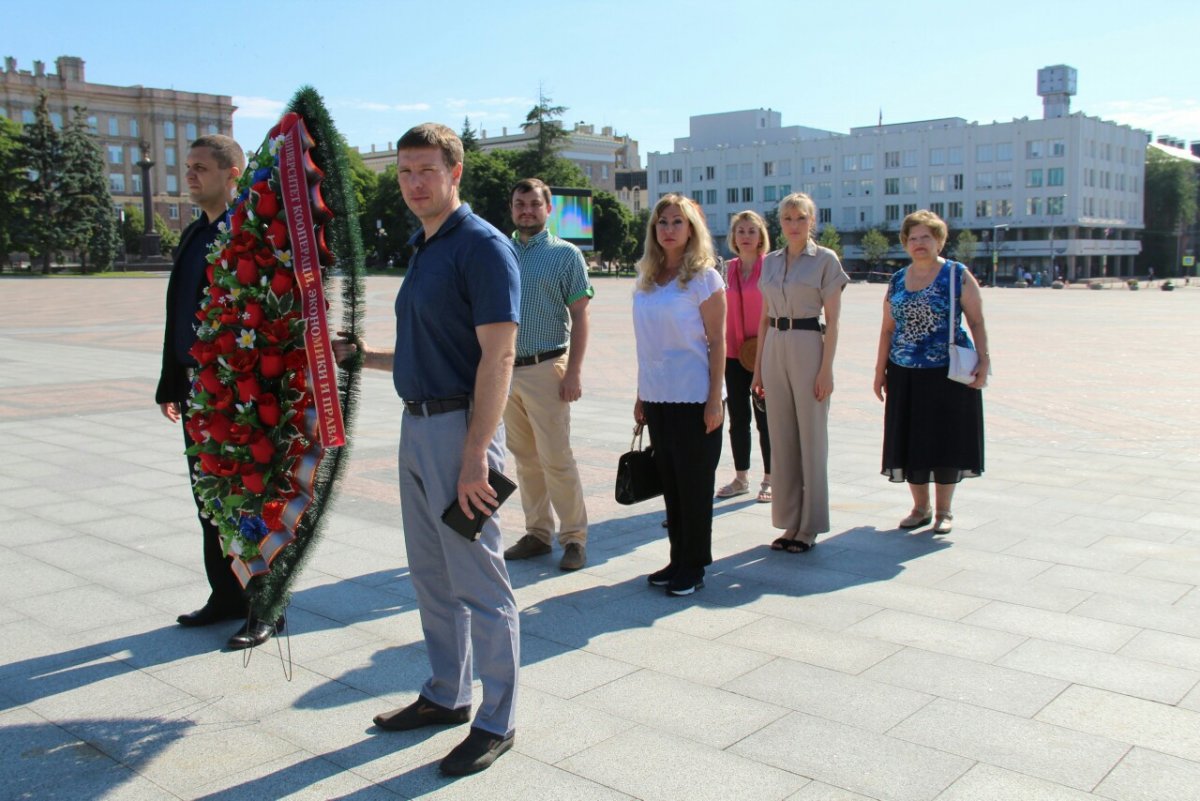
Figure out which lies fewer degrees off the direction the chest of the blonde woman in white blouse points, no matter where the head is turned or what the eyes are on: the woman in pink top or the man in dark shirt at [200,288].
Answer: the man in dark shirt

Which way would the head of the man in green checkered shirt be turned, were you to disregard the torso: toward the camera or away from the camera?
toward the camera

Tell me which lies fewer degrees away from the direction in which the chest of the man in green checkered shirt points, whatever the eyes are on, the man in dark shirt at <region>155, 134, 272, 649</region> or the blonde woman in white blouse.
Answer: the man in dark shirt

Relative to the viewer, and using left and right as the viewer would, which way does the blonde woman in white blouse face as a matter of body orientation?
facing the viewer and to the left of the viewer

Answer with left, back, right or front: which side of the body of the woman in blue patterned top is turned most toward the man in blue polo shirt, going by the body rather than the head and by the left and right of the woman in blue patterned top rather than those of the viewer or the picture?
front

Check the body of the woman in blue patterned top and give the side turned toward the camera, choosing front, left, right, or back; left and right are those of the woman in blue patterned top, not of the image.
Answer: front

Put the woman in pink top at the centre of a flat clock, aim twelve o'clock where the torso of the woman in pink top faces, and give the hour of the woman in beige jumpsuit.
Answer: The woman in beige jumpsuit is roughly at 10 o'clock from the woman in pink top.
